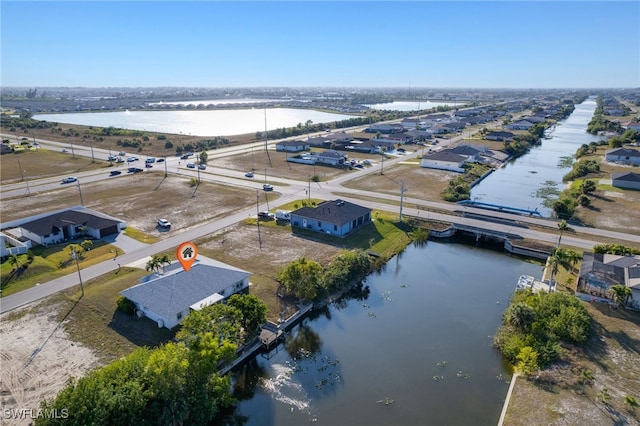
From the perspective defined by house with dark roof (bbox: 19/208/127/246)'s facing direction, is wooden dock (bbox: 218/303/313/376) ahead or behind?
ahead

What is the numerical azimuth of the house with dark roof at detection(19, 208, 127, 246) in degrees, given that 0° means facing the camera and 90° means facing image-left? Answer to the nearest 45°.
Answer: approximately 315°

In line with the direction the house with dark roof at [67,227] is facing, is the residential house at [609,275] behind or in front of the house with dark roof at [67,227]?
in front

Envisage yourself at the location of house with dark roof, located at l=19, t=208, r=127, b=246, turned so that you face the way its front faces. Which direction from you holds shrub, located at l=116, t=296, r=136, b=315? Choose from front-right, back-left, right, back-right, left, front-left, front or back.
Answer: front-right

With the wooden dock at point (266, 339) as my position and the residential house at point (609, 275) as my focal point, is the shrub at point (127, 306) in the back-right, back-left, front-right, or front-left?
back-left

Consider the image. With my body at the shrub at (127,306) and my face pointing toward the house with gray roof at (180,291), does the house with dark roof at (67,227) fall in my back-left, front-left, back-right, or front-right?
back-left

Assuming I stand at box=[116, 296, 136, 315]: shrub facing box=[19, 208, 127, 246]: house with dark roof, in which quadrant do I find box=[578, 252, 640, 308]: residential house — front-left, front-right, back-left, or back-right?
back-right

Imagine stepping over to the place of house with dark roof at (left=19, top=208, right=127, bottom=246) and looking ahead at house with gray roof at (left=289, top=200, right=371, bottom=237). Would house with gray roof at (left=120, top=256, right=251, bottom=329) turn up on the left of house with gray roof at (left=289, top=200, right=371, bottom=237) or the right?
right
